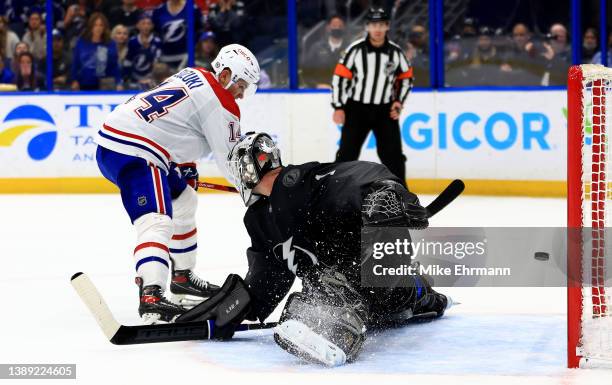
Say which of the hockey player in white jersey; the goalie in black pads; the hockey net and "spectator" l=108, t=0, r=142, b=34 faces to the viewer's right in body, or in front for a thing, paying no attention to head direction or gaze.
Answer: the hockey player in white jersey

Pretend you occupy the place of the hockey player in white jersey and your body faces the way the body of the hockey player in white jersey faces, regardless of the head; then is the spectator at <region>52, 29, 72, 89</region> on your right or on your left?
on your left

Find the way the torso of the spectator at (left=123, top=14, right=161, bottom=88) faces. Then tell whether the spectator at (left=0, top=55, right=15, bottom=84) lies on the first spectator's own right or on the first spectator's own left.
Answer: on the first spectator's own right

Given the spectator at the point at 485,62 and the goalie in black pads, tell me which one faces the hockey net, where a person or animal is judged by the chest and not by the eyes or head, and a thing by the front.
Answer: the spectator

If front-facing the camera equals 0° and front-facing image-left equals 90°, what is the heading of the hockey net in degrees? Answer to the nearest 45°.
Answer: approximately 90°

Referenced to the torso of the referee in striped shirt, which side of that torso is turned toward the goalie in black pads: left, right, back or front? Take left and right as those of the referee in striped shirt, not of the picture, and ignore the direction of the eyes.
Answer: front

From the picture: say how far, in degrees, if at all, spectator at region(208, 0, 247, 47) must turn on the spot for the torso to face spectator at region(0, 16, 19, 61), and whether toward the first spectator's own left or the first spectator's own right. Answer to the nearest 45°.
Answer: approximately 90° to the first spectator's own right

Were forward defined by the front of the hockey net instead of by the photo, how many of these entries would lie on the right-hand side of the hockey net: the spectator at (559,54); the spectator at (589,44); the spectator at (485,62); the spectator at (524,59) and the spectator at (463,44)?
5

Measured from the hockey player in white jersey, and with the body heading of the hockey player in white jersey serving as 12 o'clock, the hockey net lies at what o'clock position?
The hockey net is roughly at 1 o'clock from the hockey player in white jersey.

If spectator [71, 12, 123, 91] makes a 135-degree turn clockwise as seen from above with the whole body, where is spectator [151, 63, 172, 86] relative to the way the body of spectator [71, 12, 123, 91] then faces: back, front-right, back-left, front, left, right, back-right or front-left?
back-right

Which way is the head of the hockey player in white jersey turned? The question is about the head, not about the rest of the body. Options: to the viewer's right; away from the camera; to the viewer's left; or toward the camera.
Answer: to the viewer's right

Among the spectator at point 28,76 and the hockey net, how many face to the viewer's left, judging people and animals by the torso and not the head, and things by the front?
1
